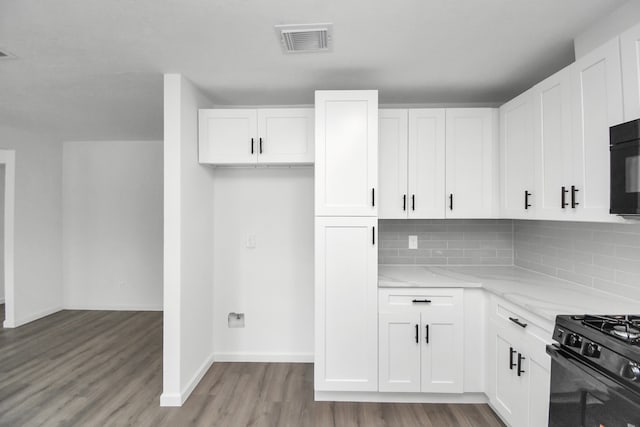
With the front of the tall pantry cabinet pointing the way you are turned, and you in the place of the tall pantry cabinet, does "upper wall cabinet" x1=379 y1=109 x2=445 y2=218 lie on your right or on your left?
on your left

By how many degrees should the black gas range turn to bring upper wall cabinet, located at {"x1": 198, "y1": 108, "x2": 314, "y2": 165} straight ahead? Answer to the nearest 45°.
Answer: approximately 45° to its right

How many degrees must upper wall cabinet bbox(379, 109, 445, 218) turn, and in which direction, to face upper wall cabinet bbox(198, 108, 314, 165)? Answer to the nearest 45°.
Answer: approximately 90° to its right

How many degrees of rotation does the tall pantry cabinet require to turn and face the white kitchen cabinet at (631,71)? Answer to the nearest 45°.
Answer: approximately 45° to its left

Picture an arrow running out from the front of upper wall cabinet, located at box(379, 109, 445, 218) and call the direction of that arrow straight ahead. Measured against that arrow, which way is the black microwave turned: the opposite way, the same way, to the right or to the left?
to the right

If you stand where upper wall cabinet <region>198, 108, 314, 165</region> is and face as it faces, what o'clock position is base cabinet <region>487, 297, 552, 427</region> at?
The base cabinet is roughly at 10 o'clock from the upper wall cabinet.

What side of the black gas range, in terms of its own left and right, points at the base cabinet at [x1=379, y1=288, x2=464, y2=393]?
right

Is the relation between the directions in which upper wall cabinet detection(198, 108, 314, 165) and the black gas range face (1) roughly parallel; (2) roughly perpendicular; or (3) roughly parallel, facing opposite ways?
roughly perpendicular

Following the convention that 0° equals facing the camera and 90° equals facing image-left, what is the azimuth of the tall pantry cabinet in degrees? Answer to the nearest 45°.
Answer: approximately 0°
